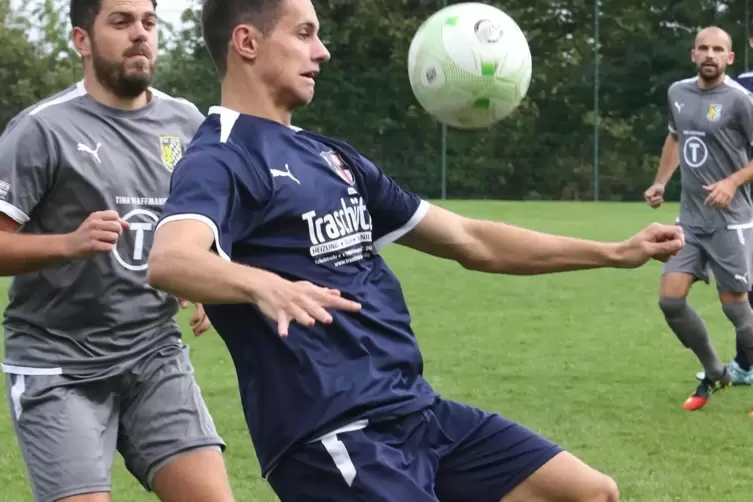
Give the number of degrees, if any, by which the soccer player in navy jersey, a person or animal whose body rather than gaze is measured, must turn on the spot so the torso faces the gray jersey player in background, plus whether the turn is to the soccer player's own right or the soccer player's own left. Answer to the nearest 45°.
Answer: approximately 90° to the soccer player's own left

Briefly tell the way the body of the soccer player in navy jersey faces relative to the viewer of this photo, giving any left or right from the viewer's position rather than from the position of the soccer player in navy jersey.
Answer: facing the viewer and to the right of the viewer

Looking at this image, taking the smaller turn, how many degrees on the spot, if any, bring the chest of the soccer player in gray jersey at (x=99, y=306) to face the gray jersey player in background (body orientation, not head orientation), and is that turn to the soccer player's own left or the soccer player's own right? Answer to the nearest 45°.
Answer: approximately 90° to the soccer player's own left

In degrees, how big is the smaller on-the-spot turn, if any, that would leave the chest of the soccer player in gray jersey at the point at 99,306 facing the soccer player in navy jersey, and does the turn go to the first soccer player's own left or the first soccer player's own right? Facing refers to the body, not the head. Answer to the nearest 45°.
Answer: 0° — they already face them

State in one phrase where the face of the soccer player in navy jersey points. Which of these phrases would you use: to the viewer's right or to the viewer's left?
to the viewer's right

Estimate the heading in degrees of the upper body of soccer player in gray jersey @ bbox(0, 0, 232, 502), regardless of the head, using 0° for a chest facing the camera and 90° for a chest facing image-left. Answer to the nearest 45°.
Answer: approximately 315°

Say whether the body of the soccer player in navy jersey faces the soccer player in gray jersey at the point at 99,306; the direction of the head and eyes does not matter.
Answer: no

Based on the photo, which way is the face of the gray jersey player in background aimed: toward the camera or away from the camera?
toward the camera

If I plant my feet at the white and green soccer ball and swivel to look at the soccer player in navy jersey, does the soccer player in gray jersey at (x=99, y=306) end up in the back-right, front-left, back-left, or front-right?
front-right

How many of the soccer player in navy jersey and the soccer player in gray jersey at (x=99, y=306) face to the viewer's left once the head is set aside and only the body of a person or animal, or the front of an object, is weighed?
0
